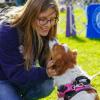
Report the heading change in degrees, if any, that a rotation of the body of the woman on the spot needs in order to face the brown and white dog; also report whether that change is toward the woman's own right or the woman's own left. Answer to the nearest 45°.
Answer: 0° — they already face it

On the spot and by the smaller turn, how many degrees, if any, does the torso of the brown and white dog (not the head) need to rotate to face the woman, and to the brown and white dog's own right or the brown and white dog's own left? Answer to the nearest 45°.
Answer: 0° — it already faces them

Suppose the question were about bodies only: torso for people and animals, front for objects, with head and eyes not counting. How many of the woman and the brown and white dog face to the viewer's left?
1

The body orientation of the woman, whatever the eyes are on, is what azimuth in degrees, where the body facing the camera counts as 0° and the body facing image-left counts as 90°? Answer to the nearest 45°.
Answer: approximately 315°

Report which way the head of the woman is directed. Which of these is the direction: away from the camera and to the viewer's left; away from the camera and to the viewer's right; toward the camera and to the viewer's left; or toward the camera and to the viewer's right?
toward the camera and to the viewer's right

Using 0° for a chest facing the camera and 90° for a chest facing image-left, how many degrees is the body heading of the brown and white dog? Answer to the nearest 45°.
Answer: approximately 90°
